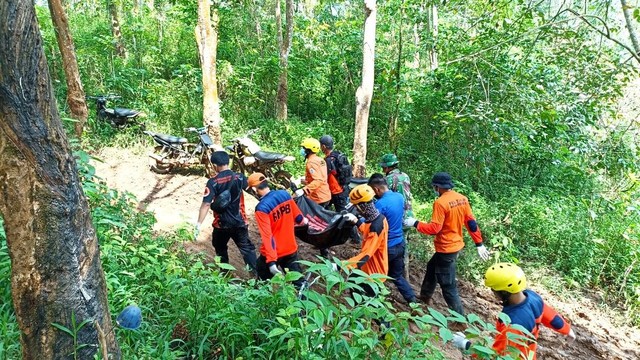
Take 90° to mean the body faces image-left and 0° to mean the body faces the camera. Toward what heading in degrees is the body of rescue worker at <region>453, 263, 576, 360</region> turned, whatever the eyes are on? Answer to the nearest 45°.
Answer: approximately 135°

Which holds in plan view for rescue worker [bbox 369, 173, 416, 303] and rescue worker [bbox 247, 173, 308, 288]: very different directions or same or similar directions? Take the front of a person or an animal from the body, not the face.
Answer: same or similar directions

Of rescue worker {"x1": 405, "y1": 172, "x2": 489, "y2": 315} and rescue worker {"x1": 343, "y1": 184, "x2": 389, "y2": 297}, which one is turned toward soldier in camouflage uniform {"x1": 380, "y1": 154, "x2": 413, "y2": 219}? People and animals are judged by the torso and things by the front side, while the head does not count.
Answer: rescue worker {"x1": 405, "y1": 172, "x2": 489, "y2": 315}

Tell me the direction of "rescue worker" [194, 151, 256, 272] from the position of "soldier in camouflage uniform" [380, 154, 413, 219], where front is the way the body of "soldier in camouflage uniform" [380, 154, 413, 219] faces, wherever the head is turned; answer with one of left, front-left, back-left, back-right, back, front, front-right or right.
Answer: front-left

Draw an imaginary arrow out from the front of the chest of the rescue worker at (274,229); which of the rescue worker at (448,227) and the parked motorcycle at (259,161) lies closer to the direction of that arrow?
the parked motorcycle

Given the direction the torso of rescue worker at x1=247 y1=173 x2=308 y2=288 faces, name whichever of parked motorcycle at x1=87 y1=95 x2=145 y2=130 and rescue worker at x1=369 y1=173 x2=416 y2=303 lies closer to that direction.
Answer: the parked motorcycle

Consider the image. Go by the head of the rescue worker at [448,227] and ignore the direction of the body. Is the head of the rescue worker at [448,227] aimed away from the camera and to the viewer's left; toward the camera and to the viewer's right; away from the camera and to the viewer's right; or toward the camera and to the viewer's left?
away from the camera and to the viewer's left

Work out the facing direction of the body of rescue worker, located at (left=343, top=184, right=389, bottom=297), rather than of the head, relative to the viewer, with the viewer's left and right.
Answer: facing to the left of the viewer

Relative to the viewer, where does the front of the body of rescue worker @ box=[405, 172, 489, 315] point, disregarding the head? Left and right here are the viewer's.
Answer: facing away from the viewer and to the left of the viewer

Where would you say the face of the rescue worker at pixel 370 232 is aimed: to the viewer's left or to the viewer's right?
to the viewer's left

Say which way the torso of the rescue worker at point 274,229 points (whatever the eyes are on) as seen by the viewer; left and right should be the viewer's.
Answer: facing away from the viewer and to the left of the viewer
